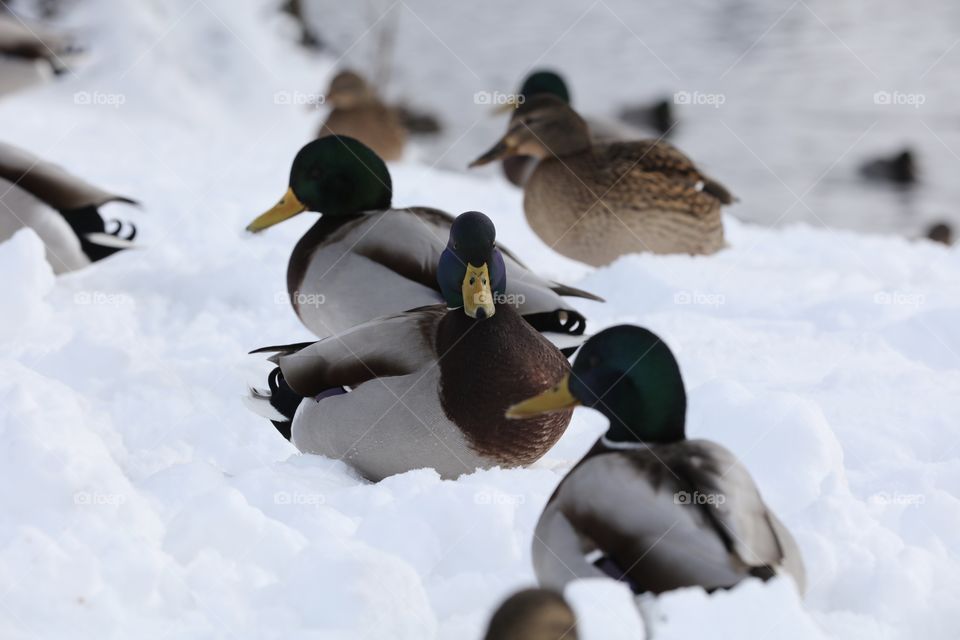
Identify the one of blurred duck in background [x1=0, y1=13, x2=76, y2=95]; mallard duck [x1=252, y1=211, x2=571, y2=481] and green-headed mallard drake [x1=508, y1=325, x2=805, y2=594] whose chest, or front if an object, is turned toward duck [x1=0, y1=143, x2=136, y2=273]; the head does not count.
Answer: the green-headed mallard drake

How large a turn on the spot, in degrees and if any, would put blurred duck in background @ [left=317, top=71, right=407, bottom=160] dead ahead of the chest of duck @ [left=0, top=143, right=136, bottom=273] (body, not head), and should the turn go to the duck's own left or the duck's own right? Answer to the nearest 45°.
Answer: approximately 135° to the duck's own right

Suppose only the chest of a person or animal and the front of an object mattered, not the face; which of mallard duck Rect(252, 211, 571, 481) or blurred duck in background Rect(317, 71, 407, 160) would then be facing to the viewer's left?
the blurred duck in background

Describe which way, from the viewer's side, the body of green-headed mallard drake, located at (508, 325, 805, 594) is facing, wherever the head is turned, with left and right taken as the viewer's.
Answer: facing away from the viewer and to the left of the viewer

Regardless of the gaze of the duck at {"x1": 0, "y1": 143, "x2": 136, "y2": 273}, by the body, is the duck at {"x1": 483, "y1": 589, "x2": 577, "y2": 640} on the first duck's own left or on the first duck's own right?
on the first duck's own left

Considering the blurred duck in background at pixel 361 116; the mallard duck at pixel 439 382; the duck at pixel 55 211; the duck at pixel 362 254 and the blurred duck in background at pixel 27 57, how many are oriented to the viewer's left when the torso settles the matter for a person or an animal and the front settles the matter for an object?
4

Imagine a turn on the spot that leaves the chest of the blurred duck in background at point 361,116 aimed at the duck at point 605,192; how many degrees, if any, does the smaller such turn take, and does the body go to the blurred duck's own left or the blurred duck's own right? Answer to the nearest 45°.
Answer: approximately 90° to the blurred duck's own left

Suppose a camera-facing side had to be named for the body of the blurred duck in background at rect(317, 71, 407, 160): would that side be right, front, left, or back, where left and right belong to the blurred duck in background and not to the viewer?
left

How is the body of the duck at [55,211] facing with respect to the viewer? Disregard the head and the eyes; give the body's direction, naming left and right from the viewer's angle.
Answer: facing to the left of the viewer

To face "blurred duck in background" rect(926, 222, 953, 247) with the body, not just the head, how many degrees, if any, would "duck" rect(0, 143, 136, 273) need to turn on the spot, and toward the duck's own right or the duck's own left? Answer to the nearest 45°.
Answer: approximately 180°

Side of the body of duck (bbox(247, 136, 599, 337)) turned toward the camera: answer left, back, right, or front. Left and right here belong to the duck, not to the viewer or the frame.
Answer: left

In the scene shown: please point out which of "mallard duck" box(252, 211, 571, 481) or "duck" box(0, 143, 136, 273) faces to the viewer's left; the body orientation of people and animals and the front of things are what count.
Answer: the duck

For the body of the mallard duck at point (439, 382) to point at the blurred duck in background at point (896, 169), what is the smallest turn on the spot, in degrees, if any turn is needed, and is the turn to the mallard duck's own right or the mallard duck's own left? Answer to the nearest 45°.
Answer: approximately 90° to the mallard duck's own left

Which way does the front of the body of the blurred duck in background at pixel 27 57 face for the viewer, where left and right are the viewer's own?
facing to the left of the viewer

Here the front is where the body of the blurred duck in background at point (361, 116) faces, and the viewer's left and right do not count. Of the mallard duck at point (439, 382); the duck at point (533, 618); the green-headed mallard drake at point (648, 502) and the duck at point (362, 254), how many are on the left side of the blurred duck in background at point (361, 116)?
4

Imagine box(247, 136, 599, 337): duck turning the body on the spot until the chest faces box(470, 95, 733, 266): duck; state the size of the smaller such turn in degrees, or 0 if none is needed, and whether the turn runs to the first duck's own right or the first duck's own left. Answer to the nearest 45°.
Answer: approximately 135° to the first duck's own right

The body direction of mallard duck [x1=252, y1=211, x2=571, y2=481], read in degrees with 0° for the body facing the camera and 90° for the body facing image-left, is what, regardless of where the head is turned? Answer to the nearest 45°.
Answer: approximately 315°
